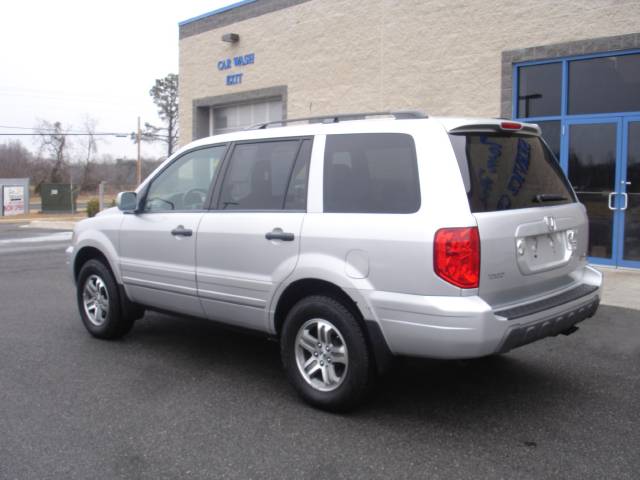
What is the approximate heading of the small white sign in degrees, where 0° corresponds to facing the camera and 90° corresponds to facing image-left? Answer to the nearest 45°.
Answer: approximately 0°

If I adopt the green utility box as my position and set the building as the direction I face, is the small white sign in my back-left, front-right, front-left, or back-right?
back-right

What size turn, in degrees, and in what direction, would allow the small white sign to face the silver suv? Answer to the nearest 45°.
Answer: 0° — it already faces it

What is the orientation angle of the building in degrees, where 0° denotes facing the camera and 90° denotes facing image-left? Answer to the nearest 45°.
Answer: approximately 45°

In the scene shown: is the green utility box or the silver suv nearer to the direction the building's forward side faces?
the silver suv

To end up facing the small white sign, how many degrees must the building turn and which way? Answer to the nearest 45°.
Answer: approximately 90° to its right

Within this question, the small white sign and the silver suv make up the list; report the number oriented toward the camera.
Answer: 1

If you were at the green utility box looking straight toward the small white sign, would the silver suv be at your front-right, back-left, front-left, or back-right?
back-left

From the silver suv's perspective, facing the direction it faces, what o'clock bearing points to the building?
The building is roughly at 2 o'clock from the silver suv.

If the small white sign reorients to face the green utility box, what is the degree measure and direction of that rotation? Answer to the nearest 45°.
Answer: approximately 45° to its left

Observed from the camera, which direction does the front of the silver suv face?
facing away from the viewer and to the left of the viewer

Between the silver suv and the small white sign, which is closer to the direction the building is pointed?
the silver suv
